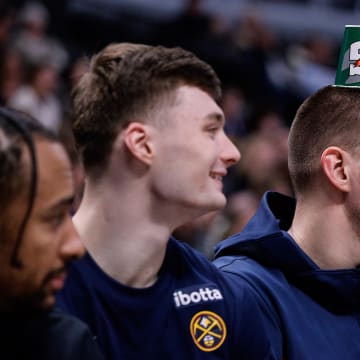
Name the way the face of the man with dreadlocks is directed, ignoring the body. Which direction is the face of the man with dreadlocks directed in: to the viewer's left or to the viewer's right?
to the viewer's right

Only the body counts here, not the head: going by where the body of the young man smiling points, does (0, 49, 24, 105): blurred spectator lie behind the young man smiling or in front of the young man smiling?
behind

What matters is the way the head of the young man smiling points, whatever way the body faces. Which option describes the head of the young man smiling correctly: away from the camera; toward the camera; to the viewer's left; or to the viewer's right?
to the viewer's right

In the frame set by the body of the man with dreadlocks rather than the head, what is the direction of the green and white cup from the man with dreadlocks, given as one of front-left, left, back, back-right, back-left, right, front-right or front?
front-left

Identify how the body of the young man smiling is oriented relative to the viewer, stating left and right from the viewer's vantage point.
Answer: facing the viewer and to the right of the viewer

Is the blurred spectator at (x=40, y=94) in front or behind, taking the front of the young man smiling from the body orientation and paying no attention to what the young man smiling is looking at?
behind

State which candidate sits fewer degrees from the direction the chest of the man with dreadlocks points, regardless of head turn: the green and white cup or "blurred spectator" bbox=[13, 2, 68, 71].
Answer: the green and white cup

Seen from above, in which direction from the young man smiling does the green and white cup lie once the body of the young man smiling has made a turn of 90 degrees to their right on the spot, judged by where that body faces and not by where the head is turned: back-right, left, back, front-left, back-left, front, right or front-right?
back
